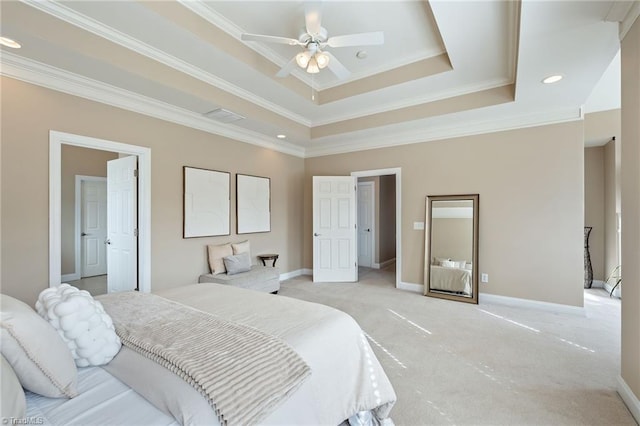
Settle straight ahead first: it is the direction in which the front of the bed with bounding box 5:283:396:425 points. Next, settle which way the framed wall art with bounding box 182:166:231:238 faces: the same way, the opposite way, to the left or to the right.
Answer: to the right

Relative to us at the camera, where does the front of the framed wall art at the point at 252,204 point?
facing the viewer and to the right of the viewer

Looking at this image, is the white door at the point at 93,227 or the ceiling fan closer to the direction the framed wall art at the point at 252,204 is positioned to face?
the ceiling fan

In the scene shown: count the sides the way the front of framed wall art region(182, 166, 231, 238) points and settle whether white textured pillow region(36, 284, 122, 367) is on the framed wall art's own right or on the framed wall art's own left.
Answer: on the framed wall art's own right

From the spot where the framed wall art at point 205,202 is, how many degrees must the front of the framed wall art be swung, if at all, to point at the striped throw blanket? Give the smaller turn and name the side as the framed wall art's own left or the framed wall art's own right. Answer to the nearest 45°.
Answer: approximately 45° to the framed wall art's own right

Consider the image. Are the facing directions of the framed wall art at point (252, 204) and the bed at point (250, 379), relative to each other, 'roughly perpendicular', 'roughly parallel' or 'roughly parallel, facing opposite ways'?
roughly perpendicular

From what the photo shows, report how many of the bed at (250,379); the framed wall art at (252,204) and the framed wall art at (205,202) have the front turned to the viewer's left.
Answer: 0

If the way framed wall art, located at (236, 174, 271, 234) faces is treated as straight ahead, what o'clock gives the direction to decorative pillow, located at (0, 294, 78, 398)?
The decorative pillow is roughly at 2 o'clock from the framed wall art.

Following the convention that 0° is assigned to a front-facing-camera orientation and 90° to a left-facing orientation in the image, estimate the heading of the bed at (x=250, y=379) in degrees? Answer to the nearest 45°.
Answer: approximately 225°

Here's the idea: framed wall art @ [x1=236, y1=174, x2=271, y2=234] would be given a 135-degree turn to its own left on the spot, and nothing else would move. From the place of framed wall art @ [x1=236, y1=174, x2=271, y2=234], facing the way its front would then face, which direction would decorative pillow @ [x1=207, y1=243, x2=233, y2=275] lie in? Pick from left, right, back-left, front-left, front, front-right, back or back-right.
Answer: back-left

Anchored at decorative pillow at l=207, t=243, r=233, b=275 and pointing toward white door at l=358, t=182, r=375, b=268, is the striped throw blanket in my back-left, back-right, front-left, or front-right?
back-right

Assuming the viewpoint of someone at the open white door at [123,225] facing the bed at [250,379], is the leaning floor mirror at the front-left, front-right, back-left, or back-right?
front-left

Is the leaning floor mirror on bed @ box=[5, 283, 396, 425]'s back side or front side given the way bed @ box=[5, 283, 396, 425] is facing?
on the front side

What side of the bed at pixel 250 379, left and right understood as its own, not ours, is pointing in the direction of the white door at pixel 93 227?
left

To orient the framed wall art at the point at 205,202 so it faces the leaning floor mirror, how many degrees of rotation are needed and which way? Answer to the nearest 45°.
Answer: approximately 45° to its left

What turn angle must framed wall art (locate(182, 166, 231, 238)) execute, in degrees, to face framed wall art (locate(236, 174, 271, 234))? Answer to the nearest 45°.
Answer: approximately 90° to its left

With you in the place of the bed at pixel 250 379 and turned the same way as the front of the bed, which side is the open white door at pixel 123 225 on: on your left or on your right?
on your left

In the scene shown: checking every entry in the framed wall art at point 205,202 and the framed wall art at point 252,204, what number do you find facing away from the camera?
0
